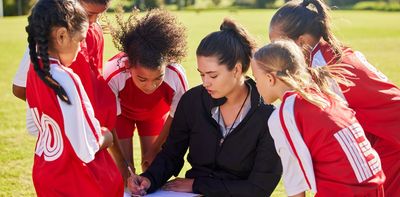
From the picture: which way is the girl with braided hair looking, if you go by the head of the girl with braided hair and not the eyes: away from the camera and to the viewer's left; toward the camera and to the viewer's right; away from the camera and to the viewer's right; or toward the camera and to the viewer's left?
away from the camera and to the viewer's right

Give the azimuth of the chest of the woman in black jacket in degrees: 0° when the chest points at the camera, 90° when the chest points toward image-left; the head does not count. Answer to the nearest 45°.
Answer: approximately 45°

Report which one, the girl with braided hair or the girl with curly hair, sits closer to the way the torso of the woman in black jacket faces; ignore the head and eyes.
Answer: the girl with braided hair

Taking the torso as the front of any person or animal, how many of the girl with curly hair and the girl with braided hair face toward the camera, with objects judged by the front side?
1

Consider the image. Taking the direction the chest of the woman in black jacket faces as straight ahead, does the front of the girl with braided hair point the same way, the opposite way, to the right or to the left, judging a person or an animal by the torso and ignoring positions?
the opposite way

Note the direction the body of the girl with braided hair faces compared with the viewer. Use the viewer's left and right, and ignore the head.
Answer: facing away from the viewer and to the right of the viewer

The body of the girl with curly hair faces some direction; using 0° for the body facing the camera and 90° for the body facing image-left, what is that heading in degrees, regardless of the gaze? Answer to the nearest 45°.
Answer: approximately 0°
